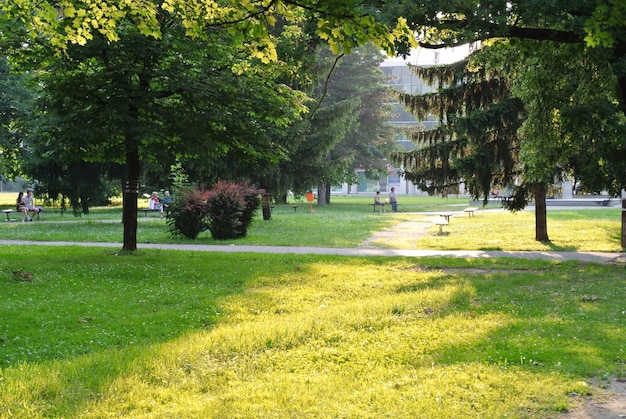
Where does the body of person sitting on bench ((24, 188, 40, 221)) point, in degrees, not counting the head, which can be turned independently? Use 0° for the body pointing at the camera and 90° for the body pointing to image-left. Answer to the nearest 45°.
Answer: approximately 315°

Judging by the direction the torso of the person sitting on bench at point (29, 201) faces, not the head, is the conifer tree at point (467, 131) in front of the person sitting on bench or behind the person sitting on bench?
in front

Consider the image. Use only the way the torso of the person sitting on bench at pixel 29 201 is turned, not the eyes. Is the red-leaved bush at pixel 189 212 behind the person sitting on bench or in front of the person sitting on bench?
in front

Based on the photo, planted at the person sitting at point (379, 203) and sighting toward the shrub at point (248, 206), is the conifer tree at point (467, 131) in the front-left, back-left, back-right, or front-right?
front-left
